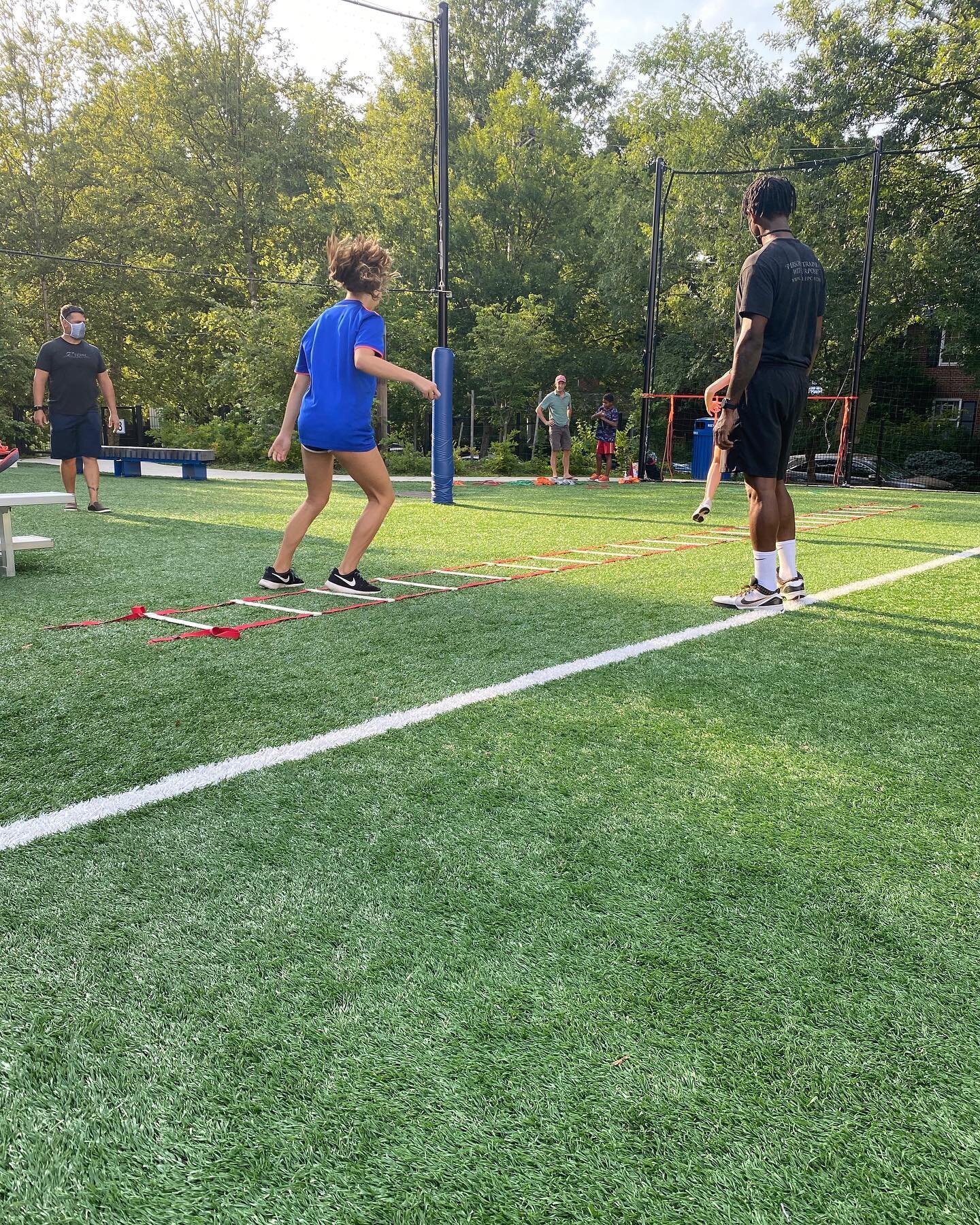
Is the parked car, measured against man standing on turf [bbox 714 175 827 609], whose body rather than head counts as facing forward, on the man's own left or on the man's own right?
on the man's own right

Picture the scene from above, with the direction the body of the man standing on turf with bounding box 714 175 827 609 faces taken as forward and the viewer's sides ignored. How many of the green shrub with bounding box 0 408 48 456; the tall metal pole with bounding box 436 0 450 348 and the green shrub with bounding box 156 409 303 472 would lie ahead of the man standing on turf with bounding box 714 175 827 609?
3

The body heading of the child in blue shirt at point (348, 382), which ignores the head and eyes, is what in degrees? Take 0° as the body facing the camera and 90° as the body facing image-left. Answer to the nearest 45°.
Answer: approximately 225°

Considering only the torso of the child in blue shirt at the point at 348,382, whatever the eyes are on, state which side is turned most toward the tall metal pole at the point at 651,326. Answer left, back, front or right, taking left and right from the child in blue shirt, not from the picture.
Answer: front

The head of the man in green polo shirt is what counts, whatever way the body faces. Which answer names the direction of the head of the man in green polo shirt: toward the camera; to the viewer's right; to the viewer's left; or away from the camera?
toward the camera

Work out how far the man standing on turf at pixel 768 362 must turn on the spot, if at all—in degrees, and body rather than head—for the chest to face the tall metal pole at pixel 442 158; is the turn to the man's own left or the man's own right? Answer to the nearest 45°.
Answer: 0° — they already face it

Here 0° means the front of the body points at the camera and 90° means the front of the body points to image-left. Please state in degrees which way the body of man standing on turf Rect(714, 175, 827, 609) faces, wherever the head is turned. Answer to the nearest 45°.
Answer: approximately 135°

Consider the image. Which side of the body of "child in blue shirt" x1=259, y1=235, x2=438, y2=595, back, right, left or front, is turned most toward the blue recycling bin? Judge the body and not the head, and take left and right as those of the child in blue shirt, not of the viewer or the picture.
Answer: front

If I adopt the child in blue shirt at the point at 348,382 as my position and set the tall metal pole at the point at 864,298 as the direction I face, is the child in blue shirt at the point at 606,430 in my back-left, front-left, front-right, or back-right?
front-left

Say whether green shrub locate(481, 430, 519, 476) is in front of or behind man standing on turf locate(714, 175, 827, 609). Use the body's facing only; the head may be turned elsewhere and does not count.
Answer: in front

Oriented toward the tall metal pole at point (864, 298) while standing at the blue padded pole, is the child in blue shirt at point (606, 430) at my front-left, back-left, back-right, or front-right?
front-left

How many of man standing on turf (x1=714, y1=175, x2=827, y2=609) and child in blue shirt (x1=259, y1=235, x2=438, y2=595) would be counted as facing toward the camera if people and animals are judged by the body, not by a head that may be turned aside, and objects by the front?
0

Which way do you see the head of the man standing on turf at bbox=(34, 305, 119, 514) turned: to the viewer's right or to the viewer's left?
to the viewer's right
